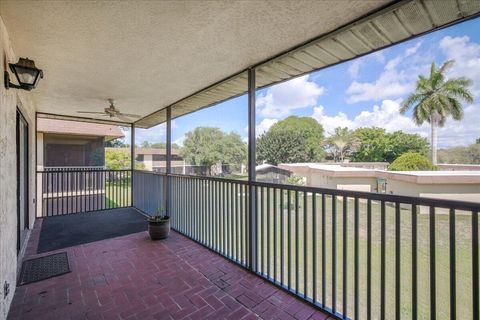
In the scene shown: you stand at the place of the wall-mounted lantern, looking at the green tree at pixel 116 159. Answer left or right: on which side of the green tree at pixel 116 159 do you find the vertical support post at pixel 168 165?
right

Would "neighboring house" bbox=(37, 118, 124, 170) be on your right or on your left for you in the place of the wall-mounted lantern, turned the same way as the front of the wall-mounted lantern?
on your left

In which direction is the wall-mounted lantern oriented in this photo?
to the viewer's right

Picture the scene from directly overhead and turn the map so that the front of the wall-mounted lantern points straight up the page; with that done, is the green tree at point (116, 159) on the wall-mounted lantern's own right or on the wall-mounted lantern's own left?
on the wall-mounted lantern's own left

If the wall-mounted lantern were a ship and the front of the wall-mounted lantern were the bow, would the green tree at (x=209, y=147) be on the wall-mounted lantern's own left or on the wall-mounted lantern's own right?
on the wall-mounted lantern's own left
